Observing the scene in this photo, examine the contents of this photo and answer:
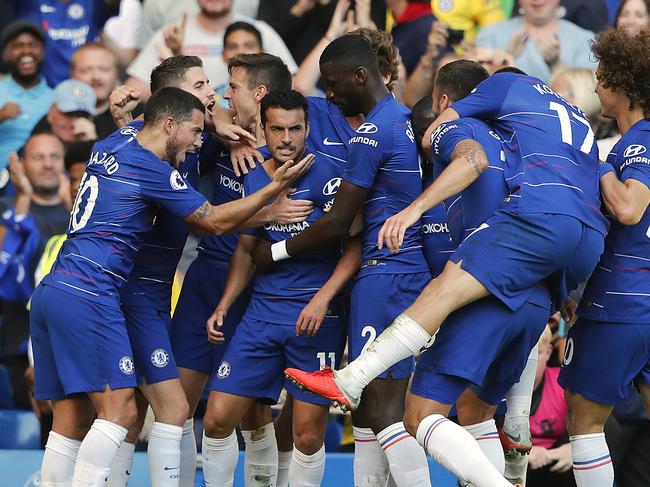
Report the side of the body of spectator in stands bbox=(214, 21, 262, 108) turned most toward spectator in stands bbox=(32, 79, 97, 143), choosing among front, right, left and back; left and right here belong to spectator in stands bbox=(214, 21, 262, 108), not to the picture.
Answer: right

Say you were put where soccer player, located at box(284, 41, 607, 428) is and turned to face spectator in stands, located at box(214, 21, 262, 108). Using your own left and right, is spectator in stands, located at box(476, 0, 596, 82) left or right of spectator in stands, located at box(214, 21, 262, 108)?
right

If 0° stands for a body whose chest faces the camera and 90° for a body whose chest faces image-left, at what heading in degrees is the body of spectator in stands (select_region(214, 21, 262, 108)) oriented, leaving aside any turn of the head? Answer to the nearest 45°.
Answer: approximately 0°

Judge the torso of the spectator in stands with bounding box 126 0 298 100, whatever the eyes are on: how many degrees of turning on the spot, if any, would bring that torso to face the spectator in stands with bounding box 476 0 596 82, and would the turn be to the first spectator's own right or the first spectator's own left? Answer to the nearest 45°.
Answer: approximately 90° to the first spectator's own left

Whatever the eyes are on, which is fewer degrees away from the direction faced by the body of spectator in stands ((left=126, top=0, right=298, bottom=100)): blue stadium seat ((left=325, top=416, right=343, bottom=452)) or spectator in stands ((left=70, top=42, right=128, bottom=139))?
the blue stadium seat

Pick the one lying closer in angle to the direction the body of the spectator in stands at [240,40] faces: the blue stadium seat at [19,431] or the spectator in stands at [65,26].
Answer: the blue stadium seat
